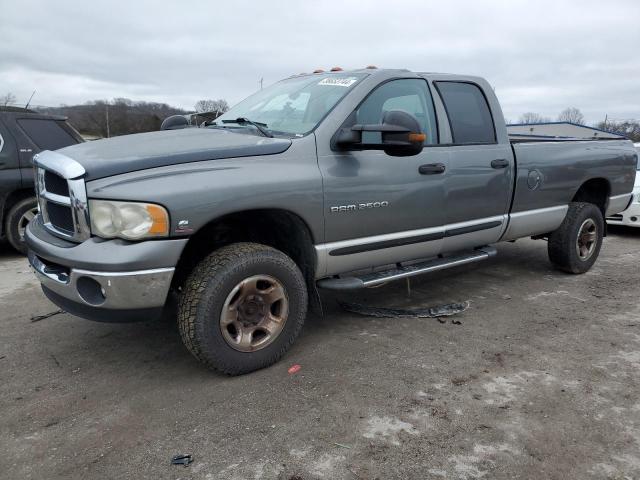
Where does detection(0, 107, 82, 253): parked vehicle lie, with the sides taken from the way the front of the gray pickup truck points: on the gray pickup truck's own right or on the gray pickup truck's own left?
on the gray pickup truck's own right

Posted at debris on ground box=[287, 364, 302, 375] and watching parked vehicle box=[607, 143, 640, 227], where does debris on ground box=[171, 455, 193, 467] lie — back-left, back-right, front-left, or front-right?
back-right

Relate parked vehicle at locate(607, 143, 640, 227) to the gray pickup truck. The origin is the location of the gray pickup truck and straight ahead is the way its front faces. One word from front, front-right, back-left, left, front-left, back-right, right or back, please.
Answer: back

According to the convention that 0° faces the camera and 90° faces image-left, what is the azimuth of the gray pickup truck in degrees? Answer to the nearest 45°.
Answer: approximately 45°

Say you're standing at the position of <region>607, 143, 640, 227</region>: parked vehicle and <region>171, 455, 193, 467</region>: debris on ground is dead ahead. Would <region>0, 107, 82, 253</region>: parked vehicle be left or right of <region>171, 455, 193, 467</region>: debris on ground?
right
